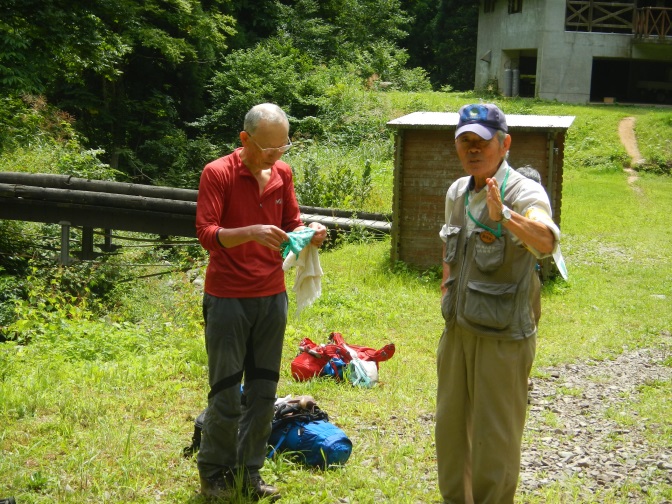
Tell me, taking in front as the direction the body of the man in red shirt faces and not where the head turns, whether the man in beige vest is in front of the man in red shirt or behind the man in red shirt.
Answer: in front

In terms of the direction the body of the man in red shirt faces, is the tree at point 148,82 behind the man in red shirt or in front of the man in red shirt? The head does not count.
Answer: behind

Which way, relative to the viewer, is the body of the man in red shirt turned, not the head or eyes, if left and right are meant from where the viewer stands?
facing the viewer and to the right of the viewer

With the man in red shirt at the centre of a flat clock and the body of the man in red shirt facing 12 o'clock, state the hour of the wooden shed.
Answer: The wooden shed is roughly at 8 o'clock from the man in red shirt.

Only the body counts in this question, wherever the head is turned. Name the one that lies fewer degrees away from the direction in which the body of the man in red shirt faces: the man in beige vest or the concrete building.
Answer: the man in beige vest

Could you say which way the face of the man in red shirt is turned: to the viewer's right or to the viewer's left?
to the viewer's right

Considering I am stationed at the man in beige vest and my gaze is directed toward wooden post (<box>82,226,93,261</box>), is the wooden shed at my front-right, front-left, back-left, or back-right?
front-right

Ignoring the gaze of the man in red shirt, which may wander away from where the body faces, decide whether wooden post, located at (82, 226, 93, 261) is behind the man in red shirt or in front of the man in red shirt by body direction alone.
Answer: behind

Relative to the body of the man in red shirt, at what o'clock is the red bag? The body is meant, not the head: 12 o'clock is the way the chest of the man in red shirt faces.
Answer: The red bag is roughly at 8 o'clock from the man in red shirt.

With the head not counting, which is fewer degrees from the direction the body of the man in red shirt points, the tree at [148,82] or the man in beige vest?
the man in beige vest

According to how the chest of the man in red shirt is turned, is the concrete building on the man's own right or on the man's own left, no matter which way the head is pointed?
on the man's own left
